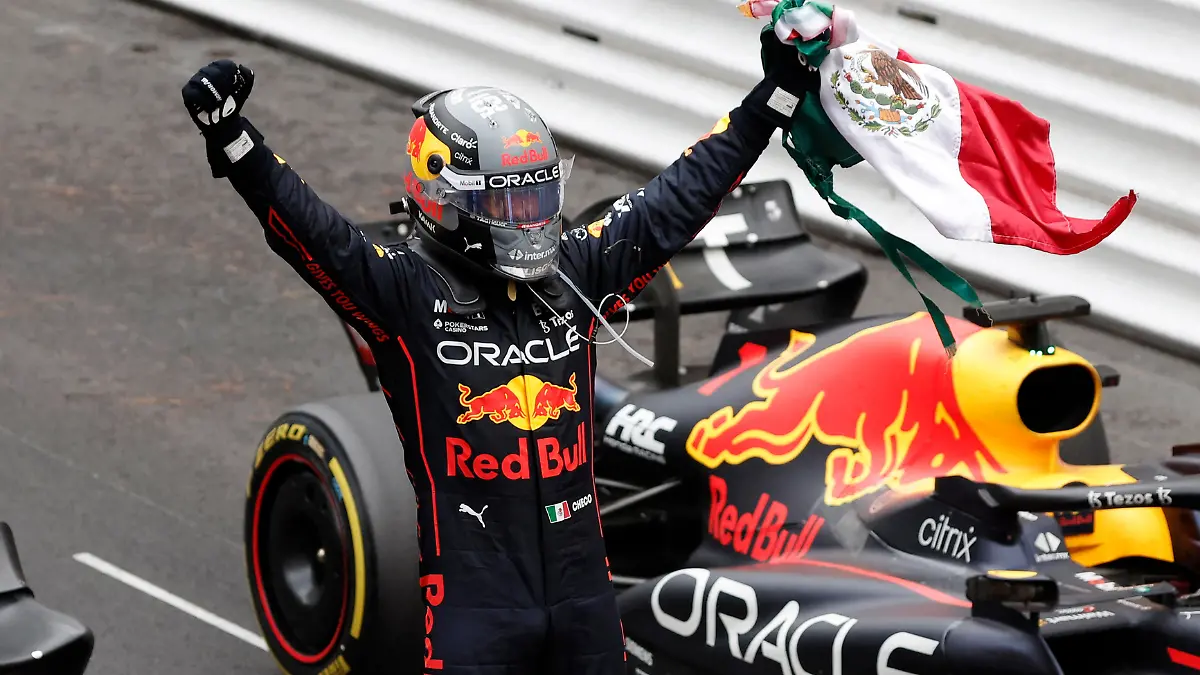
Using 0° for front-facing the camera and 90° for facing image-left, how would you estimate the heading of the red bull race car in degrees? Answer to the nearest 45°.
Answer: approximately 315°
